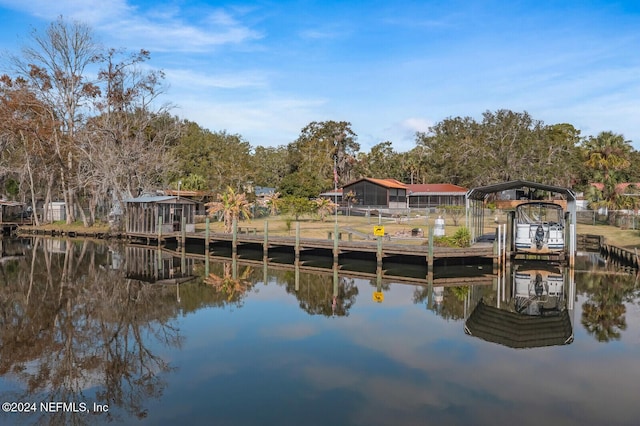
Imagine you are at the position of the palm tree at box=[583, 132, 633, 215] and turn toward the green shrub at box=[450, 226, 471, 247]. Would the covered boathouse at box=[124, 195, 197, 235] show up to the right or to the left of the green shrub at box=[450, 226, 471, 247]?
right

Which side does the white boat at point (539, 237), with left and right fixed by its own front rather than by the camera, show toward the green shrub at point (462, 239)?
left

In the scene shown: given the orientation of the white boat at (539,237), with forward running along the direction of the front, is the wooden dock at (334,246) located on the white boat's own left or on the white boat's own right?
on the white boat's own left

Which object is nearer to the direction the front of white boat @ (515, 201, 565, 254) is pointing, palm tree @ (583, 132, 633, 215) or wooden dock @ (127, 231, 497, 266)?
the palm tree

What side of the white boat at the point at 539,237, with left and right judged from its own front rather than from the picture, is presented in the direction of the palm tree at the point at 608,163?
front

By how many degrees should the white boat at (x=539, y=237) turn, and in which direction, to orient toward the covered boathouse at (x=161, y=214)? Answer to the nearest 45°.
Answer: approximately 90° to its left

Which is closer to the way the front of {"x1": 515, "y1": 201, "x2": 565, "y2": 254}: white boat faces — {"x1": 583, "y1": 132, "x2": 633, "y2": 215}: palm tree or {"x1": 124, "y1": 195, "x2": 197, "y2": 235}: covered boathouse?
the palm tree

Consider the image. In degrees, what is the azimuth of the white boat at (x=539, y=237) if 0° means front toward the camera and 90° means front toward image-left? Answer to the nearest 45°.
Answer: approximately 180°
